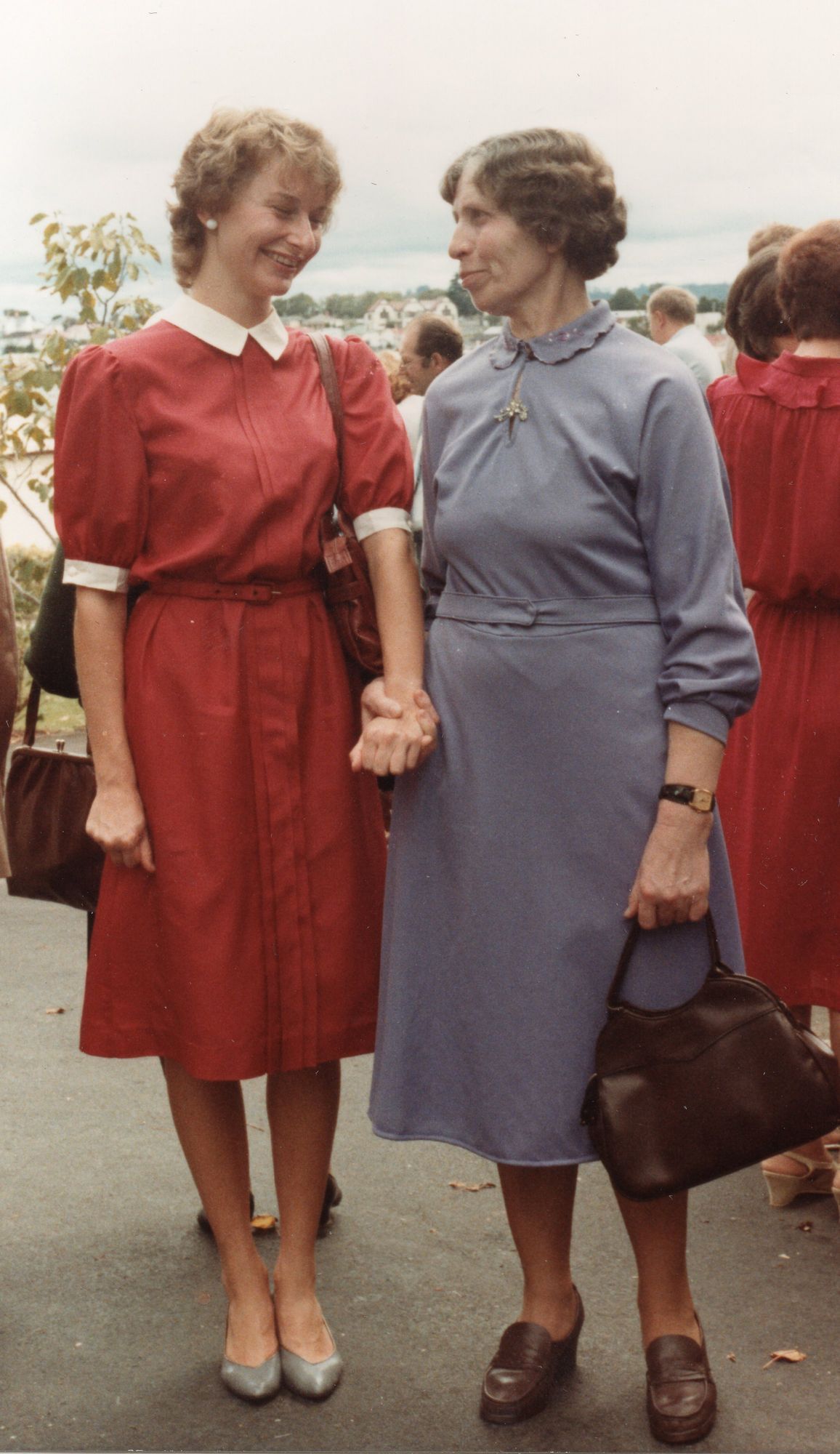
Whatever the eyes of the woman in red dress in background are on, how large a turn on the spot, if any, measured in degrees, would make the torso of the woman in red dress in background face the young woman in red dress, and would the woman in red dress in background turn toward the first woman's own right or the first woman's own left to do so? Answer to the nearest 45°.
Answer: approximately 135° to the first woman's own left

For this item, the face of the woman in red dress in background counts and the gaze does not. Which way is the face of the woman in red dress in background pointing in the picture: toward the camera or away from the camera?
away from the camera

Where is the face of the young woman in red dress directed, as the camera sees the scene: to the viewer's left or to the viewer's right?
to the viewer's right

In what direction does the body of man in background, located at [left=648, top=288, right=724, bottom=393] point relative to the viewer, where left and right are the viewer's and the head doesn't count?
facing away from the viewer and to the left of the viewer

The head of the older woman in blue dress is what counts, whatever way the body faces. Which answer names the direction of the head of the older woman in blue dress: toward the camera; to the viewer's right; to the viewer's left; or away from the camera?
to the viewer's left

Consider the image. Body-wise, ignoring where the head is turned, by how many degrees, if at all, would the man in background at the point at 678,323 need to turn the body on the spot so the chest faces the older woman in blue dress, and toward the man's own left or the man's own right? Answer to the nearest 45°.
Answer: approximately 135° to the man's own left

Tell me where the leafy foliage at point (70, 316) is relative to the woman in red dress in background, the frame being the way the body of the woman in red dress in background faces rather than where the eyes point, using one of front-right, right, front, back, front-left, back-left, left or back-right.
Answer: front-left

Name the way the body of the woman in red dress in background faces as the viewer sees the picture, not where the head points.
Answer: away from the camera
